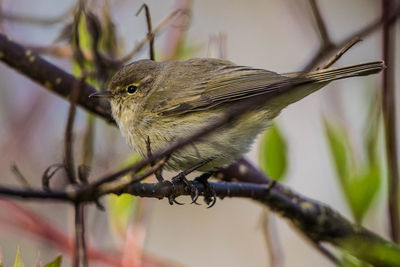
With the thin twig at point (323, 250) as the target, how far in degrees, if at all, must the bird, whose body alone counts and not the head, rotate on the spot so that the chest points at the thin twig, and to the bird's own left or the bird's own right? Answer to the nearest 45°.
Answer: approximately 135° to the bird's own left

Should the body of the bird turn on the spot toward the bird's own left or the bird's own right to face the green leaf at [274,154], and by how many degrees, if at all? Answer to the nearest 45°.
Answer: approximately 135° to the bird's own right

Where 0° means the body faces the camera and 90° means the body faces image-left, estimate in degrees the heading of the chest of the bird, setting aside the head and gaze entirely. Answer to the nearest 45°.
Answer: approximately 90°

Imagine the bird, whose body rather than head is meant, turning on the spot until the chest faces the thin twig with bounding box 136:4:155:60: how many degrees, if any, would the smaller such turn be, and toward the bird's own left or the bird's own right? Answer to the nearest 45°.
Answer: approximately 45° to the bird's own right

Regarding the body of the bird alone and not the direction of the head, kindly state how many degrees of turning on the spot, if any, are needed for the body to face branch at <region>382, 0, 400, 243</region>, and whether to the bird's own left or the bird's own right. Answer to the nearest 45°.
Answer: approximately 135° to the bird's own left

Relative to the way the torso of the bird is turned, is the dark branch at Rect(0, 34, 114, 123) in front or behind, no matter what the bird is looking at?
in front
